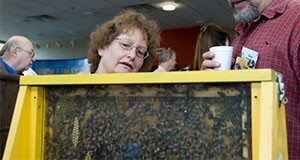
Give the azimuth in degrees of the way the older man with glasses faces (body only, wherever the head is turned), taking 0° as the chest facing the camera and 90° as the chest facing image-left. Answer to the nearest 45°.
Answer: approximately 270°

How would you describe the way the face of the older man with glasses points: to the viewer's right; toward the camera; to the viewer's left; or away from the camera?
to the viewer's right

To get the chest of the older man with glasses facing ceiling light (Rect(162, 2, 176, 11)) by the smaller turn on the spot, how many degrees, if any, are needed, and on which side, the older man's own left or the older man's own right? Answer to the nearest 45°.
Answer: approximately 45° to the older man's own left

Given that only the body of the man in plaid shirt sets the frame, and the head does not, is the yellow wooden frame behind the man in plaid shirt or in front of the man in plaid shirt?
in front

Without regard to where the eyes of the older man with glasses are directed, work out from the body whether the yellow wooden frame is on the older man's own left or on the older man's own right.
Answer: on the older man's own right

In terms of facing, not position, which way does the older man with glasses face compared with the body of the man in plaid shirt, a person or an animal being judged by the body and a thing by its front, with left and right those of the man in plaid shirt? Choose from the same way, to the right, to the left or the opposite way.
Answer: the opposite way

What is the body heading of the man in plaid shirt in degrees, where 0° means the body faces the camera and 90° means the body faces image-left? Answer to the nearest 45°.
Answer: approximately 45°

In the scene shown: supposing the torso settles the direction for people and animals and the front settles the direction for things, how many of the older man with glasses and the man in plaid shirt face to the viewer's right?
1
